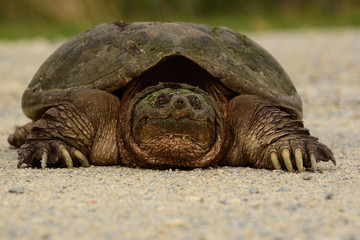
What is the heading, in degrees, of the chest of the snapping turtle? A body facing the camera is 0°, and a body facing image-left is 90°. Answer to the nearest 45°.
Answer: approximately 0°

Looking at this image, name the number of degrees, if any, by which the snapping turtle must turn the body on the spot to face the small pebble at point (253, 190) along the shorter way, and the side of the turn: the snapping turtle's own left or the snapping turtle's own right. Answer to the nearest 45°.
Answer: approximately 45° to the snapping turtle's own left

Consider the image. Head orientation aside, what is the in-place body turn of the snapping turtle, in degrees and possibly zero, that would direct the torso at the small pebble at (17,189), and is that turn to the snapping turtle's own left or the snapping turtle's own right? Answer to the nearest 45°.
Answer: approximately 45° to the snapping turtle's own right

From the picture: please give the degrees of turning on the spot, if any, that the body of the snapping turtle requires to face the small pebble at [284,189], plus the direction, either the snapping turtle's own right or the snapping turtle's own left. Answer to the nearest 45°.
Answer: approximately 45° to the snapping turtle's own left
